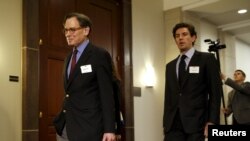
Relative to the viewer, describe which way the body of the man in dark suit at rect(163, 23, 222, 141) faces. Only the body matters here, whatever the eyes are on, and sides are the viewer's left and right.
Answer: facing the viewer and to the left of the viewer

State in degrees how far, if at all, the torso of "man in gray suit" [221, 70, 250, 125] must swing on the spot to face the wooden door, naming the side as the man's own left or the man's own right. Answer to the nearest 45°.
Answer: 0° — they already face it

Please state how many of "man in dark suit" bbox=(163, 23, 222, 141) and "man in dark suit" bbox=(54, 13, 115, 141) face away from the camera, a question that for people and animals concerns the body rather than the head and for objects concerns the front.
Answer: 0

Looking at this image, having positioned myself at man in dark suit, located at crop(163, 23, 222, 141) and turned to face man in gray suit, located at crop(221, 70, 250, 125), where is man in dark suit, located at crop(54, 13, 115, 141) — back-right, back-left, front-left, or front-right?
back-left

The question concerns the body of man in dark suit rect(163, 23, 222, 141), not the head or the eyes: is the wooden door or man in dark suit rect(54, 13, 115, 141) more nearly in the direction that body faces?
the man in dark suit

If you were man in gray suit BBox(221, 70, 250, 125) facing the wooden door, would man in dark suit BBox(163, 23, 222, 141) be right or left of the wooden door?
left

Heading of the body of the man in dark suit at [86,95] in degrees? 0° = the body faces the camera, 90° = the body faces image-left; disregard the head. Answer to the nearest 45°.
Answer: approximately 45°

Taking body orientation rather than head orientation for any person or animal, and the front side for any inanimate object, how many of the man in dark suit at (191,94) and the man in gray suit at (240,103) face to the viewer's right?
0

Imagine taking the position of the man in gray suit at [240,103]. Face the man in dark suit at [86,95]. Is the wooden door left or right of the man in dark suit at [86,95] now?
right

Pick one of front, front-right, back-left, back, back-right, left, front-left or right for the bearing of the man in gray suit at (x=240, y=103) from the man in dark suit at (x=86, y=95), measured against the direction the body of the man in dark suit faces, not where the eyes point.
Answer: back

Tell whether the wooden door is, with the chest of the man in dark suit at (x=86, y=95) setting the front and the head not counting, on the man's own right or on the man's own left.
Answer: on the man's own right

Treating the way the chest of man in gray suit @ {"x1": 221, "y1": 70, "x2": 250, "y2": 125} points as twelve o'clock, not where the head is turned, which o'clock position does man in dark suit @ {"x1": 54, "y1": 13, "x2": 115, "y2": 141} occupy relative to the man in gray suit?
The man in dark suit is roughly at 11 o'clock from the man in gray suit.

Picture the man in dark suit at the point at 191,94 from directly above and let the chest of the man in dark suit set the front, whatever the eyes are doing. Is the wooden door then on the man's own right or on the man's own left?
on the man's own right

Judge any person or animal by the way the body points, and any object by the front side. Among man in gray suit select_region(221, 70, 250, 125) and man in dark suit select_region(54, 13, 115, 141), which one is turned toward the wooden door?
the man in gray suit

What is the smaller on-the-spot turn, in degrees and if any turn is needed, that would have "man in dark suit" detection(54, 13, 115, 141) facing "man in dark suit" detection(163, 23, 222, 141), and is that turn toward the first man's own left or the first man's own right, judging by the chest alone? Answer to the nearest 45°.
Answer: approximately 135° to the first man's own left

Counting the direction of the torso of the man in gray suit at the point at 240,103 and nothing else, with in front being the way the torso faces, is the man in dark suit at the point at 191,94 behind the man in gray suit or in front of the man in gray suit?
in front
